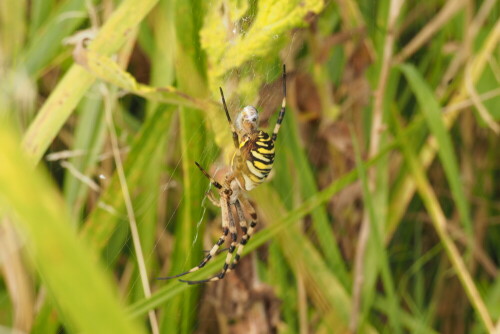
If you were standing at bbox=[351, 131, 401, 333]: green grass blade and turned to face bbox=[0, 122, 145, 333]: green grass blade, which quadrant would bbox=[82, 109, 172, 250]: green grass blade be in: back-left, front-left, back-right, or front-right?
front-right

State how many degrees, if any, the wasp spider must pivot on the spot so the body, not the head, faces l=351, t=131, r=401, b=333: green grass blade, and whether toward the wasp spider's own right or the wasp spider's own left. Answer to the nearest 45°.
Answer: approximately 135° to the wasp spider's own right

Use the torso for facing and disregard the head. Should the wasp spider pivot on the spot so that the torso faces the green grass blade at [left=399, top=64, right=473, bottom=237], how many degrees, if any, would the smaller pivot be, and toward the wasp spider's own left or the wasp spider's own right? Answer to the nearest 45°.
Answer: approximately 135° to the wasp spider's own right
